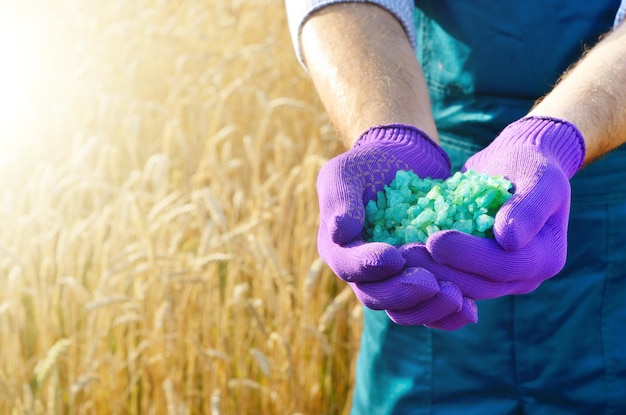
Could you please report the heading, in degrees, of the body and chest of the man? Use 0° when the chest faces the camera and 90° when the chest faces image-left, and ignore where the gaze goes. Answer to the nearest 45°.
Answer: approximately 0°
